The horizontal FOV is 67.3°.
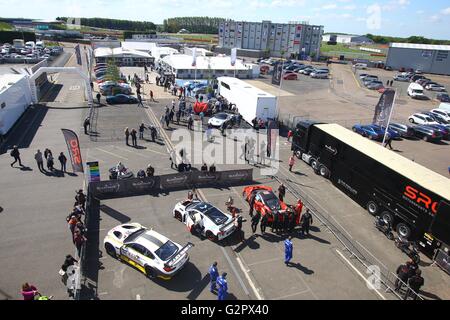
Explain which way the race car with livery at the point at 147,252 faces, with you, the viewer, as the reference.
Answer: facing away from the viewer and to the left of the viewer

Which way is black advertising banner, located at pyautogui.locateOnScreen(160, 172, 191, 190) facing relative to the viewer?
toward the camera

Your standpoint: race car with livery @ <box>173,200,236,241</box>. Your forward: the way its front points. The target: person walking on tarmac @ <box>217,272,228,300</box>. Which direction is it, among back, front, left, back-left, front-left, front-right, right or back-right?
back-left

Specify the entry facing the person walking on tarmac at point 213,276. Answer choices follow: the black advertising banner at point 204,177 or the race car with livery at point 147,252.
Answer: the black advertising banner

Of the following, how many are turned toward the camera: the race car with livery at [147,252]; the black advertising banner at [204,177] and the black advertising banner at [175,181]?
2

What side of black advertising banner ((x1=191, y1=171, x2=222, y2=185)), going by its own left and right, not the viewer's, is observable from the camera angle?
front

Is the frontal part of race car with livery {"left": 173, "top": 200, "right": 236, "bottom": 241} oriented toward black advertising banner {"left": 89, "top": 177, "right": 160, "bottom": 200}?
yes
